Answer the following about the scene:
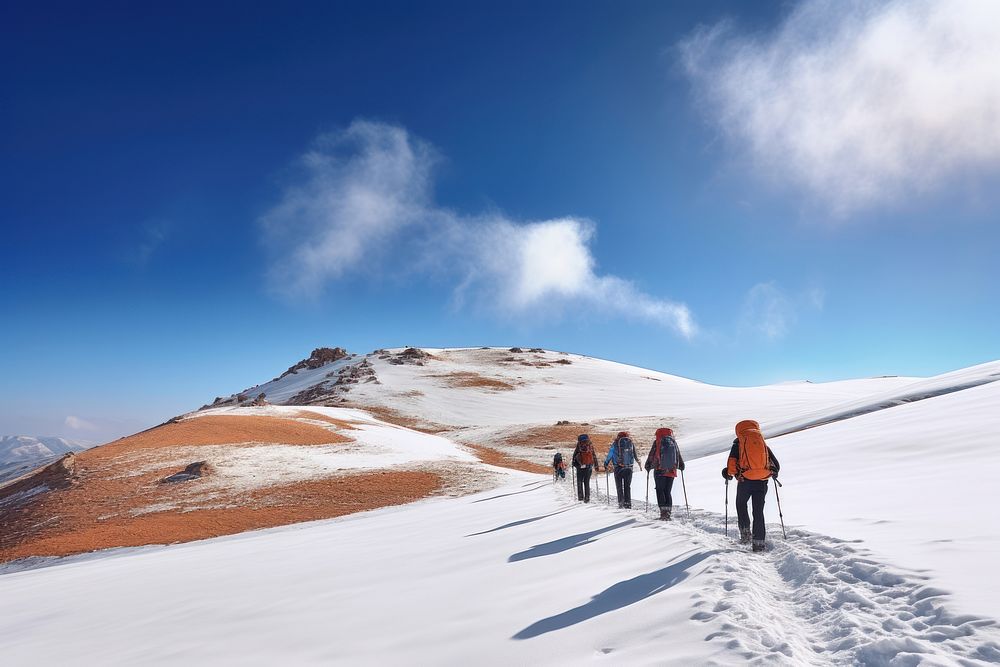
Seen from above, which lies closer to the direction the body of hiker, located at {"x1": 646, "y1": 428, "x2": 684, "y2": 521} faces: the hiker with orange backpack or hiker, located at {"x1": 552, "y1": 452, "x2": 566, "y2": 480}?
the hiker

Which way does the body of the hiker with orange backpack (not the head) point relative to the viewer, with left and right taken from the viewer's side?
facing away from the viewer

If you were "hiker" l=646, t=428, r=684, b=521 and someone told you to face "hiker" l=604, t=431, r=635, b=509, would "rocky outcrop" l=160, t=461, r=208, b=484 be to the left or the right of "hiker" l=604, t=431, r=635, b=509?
left

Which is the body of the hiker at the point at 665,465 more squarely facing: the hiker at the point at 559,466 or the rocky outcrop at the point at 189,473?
the hiker

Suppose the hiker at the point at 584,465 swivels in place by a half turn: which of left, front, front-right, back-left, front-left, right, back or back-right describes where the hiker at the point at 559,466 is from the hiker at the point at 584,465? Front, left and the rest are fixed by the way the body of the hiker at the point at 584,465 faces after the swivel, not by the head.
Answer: back

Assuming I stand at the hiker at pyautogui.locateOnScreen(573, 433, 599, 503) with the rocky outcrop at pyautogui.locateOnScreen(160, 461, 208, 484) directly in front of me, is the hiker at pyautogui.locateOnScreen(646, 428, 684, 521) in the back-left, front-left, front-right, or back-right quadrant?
back-left

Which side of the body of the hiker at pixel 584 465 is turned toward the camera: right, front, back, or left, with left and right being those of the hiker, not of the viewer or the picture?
back

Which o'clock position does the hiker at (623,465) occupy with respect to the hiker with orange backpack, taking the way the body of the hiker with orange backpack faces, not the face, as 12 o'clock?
The hiker is roughly at 11 o'clock from the hiker with orange backpack.

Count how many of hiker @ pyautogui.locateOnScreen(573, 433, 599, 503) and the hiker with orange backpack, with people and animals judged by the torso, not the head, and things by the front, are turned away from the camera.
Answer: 2

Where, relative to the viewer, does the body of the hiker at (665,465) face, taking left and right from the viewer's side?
facing away from the viewer

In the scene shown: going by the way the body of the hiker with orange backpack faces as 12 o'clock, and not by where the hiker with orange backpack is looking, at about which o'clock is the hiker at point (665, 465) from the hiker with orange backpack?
The hiker is roughly at 11 o'clock from the hiker with orange backpack.

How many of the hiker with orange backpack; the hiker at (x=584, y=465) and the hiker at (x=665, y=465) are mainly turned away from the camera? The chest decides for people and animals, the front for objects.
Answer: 3
